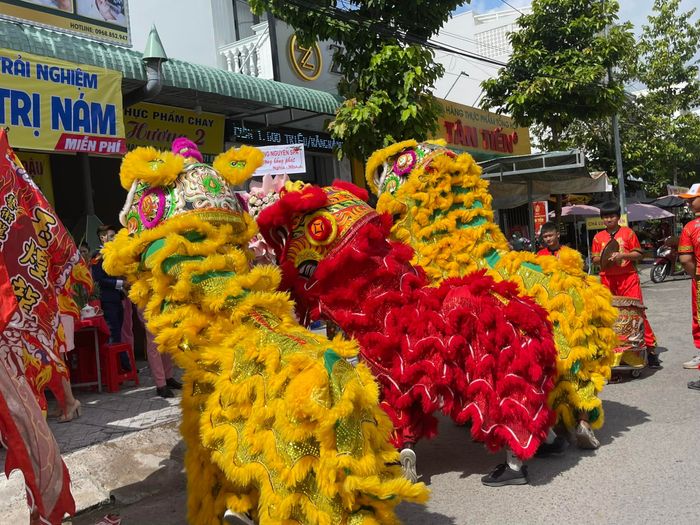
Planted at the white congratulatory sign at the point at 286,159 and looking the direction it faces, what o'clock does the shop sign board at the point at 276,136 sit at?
The shop sign board is roughly at 6 o'clock from the white congratulatory sign.

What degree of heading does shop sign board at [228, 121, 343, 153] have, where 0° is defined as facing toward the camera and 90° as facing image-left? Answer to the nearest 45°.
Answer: approximately 315°

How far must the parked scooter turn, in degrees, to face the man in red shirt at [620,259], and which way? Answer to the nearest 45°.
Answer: approximately 45° to its left

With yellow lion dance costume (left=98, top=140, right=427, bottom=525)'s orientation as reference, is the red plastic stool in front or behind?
in front

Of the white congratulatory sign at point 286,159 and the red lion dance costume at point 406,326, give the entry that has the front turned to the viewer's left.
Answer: the red lion dance costume

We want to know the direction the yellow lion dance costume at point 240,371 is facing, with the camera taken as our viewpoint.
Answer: facing away from the viewer and to the left of the viewer

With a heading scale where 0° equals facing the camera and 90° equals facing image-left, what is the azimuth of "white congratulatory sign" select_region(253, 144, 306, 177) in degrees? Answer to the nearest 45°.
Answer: approximately 0°

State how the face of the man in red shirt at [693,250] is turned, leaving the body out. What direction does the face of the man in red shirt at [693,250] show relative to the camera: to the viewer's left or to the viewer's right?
to the viewer's left

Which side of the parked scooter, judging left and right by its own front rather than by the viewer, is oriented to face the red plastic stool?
front

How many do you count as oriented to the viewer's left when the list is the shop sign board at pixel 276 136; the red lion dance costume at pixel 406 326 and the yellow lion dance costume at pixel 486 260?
2

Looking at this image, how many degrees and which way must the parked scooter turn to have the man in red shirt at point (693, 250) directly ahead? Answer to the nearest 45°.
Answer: approximately 45° to its left

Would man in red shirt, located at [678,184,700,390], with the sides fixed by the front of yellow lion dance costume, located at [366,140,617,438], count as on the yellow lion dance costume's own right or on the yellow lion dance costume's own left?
on the yellow lion dance costume's own right

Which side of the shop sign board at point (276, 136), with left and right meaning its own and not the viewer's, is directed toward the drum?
front

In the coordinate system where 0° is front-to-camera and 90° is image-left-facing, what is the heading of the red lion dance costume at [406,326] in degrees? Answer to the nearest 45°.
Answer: approximately 90°

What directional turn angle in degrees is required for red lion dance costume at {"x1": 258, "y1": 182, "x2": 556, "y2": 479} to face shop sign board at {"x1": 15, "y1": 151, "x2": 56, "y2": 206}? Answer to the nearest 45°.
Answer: approximately 45° to its right

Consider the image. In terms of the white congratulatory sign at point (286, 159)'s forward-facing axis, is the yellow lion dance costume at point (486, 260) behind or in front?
in front

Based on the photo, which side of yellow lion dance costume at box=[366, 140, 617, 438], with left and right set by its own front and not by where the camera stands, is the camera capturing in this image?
left
